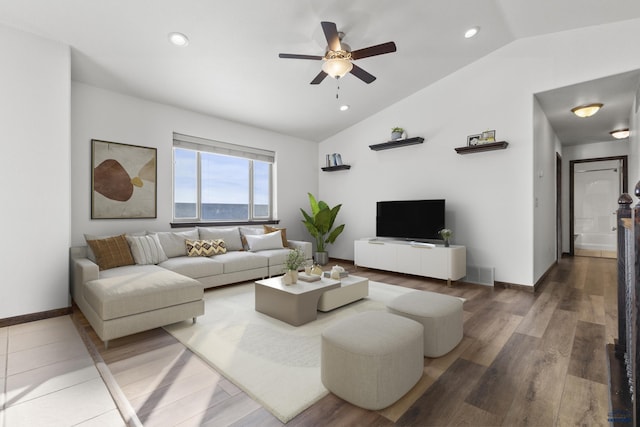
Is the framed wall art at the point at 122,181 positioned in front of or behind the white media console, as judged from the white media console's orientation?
in front

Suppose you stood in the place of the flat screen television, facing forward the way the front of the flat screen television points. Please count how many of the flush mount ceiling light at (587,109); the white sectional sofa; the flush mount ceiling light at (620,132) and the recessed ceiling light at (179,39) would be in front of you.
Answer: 2

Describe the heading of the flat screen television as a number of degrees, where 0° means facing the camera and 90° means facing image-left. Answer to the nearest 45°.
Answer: approximately 45°

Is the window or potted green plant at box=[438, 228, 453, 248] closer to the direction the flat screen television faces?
the window

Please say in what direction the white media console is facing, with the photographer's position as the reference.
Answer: facing the viewer and to the left of the viewer

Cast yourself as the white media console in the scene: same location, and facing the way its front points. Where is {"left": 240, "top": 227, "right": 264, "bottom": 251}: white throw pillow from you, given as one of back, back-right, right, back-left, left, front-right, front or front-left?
front-right
